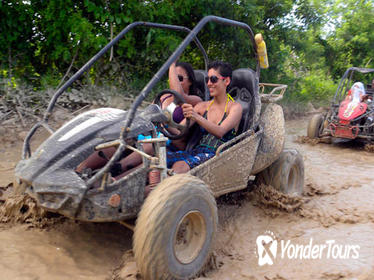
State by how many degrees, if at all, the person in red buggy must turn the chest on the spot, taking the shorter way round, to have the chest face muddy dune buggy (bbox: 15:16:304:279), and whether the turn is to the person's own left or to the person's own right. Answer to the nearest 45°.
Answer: approximately 45° to the person's own left

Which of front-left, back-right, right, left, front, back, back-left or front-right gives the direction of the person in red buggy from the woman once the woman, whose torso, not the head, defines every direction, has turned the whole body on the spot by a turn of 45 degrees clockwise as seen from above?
back-right

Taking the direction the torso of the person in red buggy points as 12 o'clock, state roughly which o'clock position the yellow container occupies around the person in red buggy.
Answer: The yellow container is roughly at 11 o'clock from the person in red buggy.

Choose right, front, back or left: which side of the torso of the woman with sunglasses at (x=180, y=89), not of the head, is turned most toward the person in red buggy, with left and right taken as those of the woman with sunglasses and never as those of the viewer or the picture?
back

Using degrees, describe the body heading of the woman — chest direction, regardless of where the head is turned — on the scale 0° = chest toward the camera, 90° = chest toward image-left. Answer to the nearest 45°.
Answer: approximately 45°

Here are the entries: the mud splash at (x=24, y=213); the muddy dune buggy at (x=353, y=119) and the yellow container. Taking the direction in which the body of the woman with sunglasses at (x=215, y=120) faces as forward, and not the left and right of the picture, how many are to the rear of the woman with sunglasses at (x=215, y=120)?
2

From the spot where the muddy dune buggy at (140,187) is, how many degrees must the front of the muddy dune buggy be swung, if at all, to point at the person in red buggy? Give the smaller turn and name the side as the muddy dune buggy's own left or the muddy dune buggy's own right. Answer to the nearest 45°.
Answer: approximately 180°

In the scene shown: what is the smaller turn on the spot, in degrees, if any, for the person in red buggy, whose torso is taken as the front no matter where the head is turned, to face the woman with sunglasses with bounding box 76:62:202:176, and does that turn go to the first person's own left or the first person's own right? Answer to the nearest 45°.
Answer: approximately 45° to the first person's own left

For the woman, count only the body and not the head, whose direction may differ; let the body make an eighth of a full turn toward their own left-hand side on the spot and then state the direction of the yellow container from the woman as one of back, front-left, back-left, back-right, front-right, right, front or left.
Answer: left

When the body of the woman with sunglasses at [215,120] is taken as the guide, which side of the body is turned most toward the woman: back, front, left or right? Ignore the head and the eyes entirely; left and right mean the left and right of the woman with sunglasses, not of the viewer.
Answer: right
